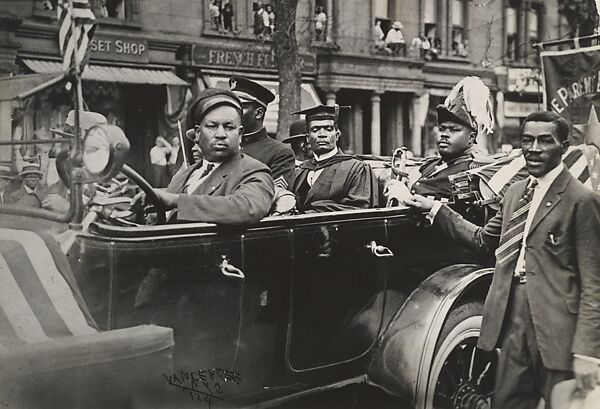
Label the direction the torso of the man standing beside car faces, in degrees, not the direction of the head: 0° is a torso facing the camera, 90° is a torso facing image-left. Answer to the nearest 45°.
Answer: approximately 45°

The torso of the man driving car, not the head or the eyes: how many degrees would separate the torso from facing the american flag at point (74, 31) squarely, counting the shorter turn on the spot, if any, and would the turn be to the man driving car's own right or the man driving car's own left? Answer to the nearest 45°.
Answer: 0° — they already face it

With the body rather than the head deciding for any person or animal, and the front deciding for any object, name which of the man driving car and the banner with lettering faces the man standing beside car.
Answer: the banner with lettering

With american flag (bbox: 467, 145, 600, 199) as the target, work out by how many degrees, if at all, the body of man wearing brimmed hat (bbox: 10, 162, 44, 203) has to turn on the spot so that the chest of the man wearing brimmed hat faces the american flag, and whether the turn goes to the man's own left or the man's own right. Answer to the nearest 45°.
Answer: approximately 90° to the man's own left

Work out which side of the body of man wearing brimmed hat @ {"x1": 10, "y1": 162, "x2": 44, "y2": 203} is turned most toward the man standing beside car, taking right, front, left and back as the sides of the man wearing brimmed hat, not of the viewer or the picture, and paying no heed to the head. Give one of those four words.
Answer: front
